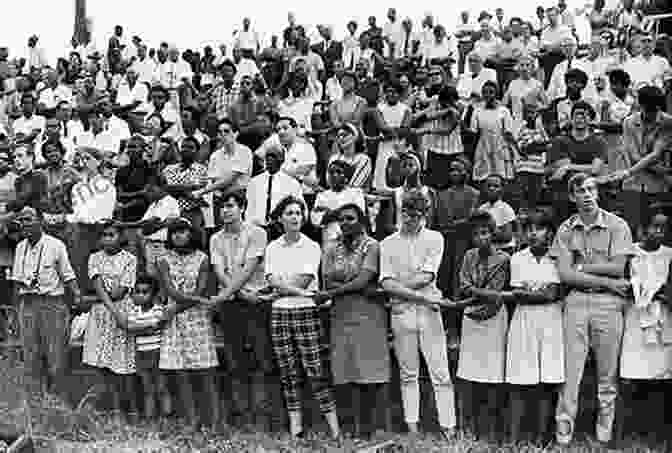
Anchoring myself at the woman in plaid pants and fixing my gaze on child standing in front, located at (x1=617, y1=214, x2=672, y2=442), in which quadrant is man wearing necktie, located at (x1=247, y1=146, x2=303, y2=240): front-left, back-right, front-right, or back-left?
back-left

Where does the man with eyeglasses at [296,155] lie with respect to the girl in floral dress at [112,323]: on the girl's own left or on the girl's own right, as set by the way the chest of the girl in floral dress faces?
on the girl's own left

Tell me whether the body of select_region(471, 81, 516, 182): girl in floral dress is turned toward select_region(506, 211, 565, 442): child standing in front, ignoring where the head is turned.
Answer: yes

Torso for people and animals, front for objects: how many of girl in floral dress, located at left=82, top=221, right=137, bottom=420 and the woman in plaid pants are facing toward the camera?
2

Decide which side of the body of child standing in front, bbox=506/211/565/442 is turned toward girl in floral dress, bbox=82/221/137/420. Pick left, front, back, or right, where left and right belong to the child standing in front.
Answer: right

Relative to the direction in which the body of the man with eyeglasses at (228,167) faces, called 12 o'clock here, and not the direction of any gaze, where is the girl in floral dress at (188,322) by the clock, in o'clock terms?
The girl in floral dress is roughly at 11 o'clock from the man with eyeglasses.

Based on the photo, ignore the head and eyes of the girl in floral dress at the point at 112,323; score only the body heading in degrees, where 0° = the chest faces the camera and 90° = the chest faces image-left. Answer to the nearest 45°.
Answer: approximately 0°

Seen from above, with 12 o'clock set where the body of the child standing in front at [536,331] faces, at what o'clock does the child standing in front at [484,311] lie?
the child standing in front at [484,311] is roughly at 3 o'clock from the child standing in front at [536,331].

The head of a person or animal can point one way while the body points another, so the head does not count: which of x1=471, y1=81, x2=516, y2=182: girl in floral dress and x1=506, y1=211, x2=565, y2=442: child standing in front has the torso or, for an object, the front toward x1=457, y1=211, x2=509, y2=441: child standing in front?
the girl in floral dress

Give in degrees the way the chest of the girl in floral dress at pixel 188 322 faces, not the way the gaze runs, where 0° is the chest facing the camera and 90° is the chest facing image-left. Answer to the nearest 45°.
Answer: approximately 0°
